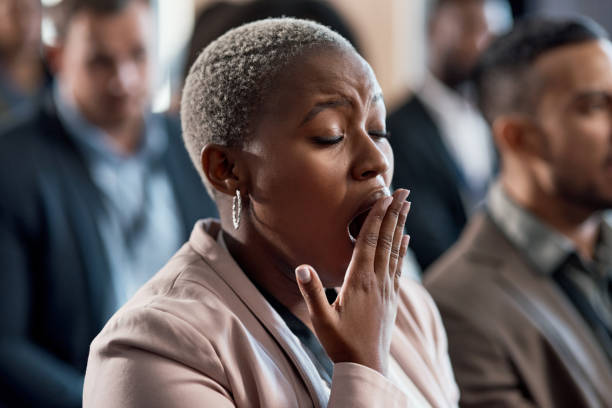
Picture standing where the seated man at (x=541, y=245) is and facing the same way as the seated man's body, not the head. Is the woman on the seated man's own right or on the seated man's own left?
on the seated man's own right

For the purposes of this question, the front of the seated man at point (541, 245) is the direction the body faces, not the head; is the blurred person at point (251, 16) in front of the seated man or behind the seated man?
behind

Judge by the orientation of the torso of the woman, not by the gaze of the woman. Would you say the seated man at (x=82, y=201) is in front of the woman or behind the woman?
behind

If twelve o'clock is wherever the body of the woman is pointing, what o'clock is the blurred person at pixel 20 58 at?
The blurred person is roughly at 7 o'clock from the woman.

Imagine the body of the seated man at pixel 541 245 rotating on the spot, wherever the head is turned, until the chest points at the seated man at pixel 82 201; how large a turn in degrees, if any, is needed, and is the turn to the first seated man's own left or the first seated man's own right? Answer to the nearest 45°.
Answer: approximately 135° to the first seated man's own right

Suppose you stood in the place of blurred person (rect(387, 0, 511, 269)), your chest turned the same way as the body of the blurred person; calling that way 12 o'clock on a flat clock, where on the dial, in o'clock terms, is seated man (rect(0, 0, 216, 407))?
The seated man is roughly at 3 o'clock from the blurred person.

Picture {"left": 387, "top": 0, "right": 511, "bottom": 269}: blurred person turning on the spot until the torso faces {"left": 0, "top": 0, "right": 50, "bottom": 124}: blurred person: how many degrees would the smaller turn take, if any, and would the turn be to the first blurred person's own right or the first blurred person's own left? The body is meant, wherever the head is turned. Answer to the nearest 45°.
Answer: approximately 135° to the first blurred person's own right

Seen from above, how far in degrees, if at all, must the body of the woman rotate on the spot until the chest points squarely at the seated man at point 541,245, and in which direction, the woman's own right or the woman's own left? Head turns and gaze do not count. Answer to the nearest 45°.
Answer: approximately 90° to the woman's own left
